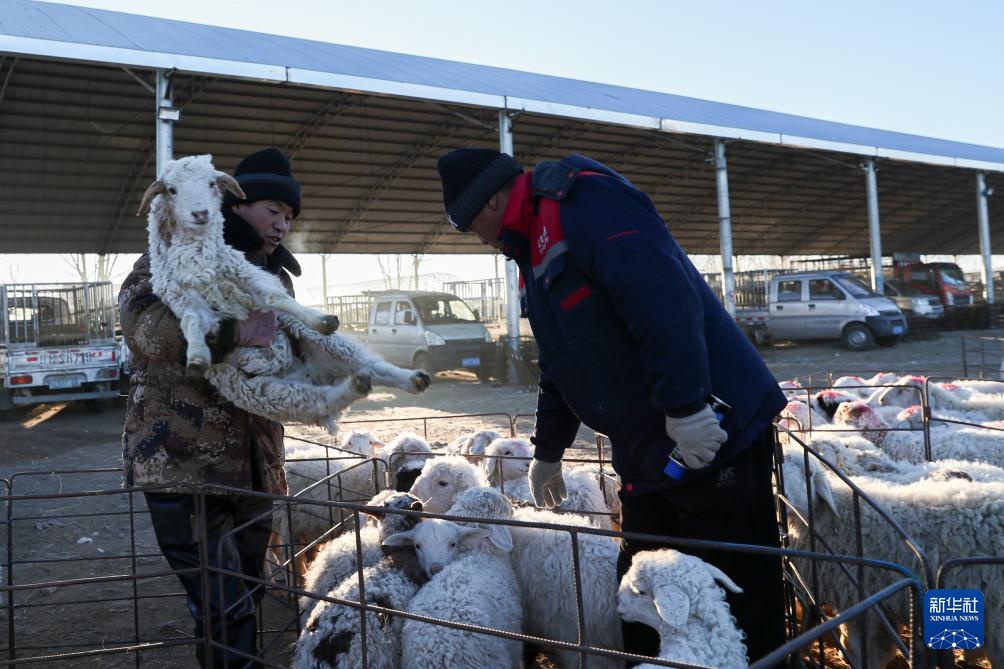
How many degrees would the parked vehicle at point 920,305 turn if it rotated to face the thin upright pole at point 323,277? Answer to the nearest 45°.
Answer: approximately 135° to its right

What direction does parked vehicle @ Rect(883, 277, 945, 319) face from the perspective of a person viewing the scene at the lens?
facing the viewer and to the right of the viewer

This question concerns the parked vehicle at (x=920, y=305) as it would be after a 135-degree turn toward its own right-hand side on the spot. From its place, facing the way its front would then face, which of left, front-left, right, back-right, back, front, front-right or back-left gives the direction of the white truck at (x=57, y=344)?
front-left

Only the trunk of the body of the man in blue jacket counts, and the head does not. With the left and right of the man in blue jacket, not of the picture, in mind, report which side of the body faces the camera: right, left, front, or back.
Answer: left

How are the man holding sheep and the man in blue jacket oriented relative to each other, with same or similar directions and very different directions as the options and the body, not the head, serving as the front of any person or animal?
very different directions

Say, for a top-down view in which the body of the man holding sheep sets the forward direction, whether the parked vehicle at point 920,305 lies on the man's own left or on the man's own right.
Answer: on the man's own left

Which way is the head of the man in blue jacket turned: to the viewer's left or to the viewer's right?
to the viewer's left

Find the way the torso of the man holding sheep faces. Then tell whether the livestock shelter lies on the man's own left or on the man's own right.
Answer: on the man's own left

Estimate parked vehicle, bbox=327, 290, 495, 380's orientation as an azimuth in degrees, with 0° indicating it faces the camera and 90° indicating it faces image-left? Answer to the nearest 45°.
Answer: approximately 315°

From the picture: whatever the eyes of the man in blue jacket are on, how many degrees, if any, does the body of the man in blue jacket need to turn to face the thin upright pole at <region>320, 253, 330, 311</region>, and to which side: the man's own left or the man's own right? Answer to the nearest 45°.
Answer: approximately 45° to the man's own right

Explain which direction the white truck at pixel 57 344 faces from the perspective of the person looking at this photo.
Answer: facing away from the viewer

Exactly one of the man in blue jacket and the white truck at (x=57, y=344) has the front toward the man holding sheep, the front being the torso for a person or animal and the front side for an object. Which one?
the man in blue jacket
